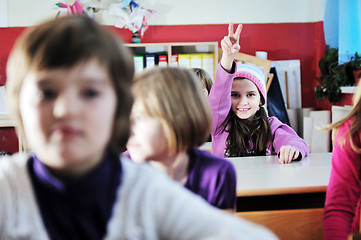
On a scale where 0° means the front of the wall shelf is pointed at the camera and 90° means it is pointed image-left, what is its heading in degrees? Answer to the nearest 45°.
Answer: approximately 0°

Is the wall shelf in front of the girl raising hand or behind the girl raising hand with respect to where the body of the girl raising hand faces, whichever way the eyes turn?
behind

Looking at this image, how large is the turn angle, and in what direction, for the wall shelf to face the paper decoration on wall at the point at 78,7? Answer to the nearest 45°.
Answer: approximately 90° to its right

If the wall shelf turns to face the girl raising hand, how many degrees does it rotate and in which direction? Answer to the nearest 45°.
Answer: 0° — it already faces them

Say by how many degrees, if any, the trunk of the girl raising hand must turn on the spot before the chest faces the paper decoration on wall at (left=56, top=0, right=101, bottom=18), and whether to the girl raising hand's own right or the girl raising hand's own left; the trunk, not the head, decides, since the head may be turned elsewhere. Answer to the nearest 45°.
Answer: approximately 135° to the girl raising hand's own right
